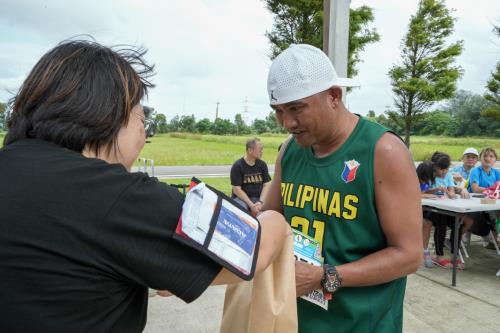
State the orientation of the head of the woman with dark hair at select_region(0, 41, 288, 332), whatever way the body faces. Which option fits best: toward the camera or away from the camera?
away from the camera

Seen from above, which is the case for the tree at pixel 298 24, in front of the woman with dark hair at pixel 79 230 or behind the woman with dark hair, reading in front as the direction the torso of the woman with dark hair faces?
in front

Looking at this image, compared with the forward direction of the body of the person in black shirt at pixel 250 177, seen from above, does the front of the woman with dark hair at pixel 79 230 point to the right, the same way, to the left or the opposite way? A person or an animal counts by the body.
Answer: to the left

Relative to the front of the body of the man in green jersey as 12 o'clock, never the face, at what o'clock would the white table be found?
The white table is roughly at 5 o'clock from the man in green jersey.

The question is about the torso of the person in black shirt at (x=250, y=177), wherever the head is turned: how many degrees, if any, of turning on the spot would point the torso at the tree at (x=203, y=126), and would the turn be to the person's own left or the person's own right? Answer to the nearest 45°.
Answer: approximately 135° to the person's own left

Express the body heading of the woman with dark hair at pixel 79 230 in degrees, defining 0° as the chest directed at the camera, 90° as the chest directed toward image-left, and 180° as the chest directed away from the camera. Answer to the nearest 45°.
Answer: approximately 225°

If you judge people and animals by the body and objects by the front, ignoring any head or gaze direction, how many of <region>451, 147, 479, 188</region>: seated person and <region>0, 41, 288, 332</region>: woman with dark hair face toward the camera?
1

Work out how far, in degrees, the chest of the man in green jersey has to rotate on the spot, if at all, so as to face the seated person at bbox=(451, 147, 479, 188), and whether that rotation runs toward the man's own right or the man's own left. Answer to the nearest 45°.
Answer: approximately 135° to the man's own right

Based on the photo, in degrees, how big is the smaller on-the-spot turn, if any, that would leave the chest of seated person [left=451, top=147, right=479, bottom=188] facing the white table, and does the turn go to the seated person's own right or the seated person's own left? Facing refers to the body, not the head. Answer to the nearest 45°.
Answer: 0° — they already face it

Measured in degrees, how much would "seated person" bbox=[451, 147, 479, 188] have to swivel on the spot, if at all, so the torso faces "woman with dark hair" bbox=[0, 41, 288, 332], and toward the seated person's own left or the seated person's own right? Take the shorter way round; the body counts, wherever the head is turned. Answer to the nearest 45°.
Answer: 0° — they already face them

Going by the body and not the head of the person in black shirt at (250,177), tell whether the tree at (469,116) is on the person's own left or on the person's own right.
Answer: on the person's own left

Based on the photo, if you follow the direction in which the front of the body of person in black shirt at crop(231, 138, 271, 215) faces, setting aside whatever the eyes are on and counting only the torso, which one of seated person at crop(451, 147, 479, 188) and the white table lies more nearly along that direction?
the white table

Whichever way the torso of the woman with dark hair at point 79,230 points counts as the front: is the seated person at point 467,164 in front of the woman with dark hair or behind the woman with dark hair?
in front
